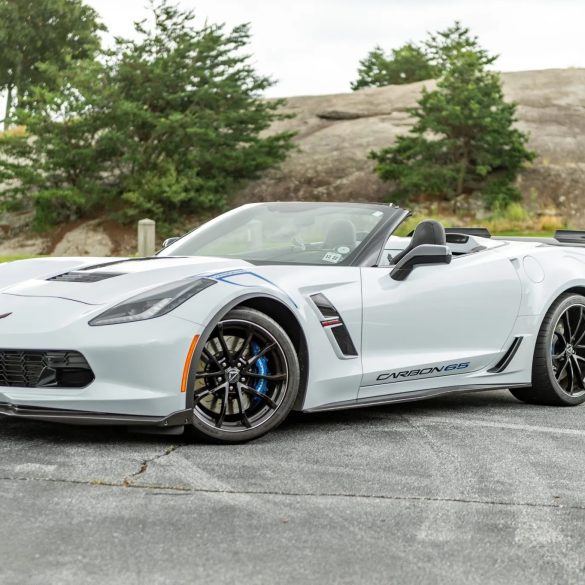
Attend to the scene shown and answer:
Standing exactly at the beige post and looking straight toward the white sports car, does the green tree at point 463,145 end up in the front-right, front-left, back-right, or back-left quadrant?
back-left

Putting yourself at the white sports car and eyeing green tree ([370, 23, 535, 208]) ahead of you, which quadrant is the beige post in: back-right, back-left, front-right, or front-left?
front-left

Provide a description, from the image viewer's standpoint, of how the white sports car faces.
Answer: facing the viewer and to the left of the viewer

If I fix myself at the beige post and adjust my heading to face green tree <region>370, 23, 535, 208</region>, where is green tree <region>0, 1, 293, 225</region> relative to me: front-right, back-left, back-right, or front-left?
front-left

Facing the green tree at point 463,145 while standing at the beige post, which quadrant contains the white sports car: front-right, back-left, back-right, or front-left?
back-right

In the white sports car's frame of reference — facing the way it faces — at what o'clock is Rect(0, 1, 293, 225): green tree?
The green tree is roughly at 4 o'clock from the white sports car.

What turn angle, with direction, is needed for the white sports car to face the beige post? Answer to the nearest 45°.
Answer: approximately 135° to its right

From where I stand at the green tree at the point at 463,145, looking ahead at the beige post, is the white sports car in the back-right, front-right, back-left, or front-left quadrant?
front-left

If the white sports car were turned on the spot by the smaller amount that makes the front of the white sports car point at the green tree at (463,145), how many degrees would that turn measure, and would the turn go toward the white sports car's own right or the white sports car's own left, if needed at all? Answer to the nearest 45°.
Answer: approximately 135° to the white sports car's own right
